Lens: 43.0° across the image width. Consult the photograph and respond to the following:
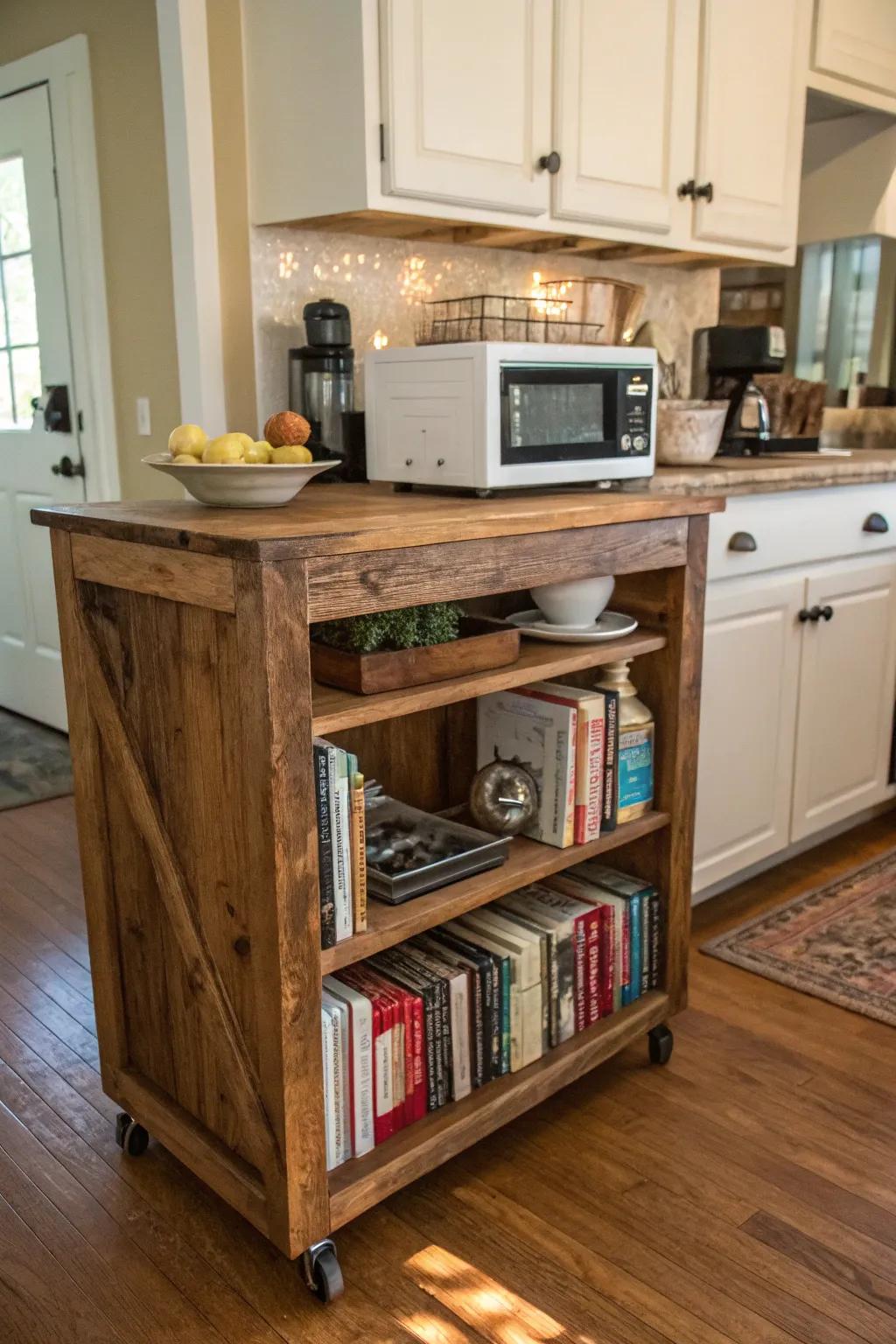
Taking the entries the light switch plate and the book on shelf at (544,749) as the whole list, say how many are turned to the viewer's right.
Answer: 0

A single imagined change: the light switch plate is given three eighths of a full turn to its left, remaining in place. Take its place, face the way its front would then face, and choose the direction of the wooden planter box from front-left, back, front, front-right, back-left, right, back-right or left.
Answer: right

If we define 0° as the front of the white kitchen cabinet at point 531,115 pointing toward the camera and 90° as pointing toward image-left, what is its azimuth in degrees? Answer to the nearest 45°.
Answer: approximately 315°

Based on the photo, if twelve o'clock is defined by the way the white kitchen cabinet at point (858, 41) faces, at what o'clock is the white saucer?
The white saucer is roughly at 2 o'clock from the white kitchen cabinet.

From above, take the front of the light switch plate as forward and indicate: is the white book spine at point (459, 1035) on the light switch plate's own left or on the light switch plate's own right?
on the light switch plate's own left

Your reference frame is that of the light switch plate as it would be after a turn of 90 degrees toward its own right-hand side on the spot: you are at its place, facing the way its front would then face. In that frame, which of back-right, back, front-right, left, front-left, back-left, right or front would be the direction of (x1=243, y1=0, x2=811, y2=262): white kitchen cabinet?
back

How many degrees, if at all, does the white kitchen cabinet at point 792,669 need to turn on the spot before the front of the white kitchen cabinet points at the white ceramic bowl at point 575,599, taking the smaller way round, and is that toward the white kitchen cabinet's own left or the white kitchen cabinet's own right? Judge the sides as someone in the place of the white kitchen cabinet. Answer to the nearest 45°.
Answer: approximately 90° to the white kitchen cabinet's own right

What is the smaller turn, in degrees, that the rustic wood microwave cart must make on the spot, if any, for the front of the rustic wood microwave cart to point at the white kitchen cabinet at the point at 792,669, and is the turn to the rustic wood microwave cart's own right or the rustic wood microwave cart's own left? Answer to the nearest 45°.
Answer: approximately 90° to the rustic wood microwave cart's own left

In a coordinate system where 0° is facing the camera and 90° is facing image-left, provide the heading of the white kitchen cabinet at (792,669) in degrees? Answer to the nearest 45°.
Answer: approximately 315°

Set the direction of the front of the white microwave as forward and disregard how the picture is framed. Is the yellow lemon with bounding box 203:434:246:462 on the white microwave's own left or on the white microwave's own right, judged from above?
on the white microwave's own right

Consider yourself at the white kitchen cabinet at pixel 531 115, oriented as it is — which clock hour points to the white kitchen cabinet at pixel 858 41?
the white kitchen cabinet at pixel 858 41 is roughly at 9 o'clock from the white kitchen cabinet at pixel 531 115.

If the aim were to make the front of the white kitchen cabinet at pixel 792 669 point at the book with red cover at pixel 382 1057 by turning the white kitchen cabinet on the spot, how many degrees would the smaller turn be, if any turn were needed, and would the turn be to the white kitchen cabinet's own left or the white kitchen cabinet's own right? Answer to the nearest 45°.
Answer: approximately 45° to the white kitchen cabinet's own right
